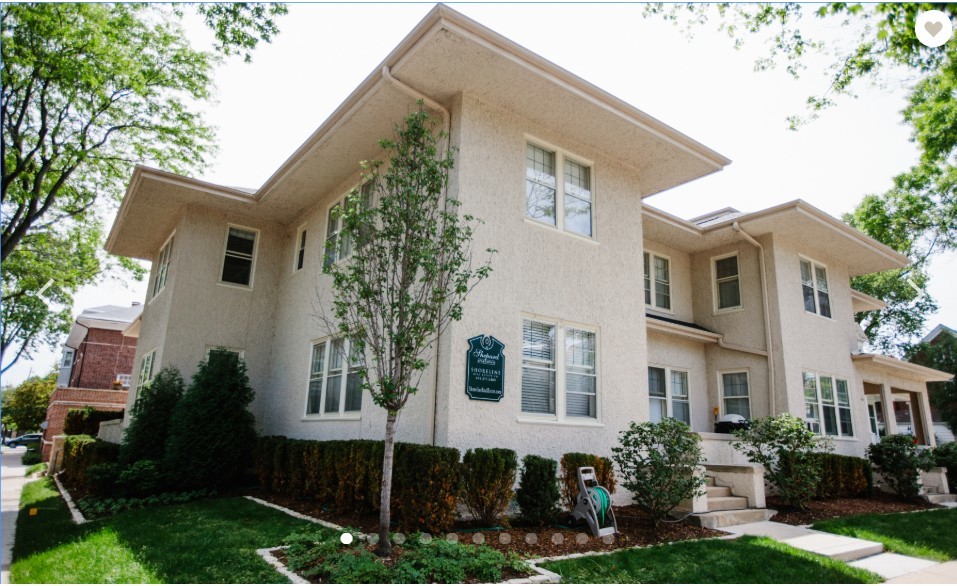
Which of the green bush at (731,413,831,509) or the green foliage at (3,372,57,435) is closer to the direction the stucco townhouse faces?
the green bush

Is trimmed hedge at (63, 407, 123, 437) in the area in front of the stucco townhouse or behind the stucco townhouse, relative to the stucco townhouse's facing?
behind

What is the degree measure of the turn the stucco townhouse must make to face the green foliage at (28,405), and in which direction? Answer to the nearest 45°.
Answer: approximately 180°

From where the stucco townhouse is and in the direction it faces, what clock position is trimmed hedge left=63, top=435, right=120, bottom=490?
The trimmed hedge is roughly at 5 o'clock from the stucco townhouse.

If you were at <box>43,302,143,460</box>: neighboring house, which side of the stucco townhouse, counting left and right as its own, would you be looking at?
back

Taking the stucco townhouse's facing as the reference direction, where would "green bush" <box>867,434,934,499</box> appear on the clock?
The green bush is roughly at 10 o'clock from the stucco townhouse.

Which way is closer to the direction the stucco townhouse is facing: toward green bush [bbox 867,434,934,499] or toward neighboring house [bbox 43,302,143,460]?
the green bush

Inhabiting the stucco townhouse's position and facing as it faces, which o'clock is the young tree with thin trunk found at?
The young tree with thin trunk is roughly at 2 o'clock from the stucco townhouse.

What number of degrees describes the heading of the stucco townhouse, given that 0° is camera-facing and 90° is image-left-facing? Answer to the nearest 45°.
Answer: approximately 315°

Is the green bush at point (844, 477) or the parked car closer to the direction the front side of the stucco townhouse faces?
the green bush

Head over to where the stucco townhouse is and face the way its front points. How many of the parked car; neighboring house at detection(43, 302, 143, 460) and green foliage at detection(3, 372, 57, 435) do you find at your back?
3
